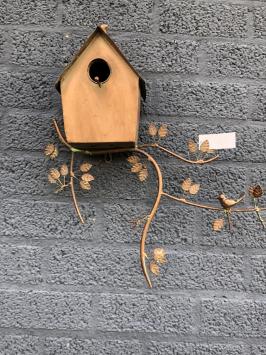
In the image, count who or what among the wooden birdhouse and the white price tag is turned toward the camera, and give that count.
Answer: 2

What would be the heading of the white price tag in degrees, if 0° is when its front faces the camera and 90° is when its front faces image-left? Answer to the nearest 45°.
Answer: approximately 0°

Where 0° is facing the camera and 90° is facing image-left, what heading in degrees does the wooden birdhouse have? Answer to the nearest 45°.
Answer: approximately 0°
